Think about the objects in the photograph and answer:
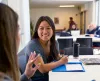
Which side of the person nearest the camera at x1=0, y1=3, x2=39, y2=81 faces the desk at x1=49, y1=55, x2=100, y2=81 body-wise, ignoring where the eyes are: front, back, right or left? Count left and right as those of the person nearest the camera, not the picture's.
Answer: front

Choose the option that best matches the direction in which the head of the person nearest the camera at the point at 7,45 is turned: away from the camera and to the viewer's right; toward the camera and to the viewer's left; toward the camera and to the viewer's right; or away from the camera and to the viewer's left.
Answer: away from the camera and to the viewer's right

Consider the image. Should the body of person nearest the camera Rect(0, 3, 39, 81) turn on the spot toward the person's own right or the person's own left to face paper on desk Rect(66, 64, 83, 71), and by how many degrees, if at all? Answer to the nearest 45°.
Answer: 0° — they already face it

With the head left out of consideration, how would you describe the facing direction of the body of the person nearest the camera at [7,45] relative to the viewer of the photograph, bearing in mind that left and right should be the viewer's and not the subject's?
facing away from the viewer and to the right of the viewer
